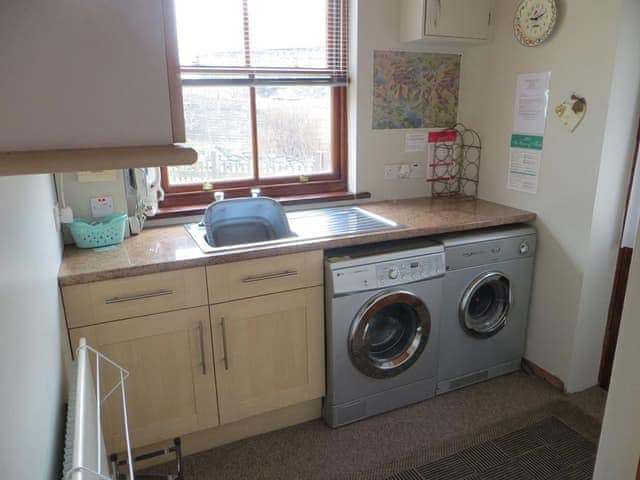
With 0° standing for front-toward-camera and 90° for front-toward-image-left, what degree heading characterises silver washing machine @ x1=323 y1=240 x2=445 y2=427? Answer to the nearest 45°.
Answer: approximately 315°

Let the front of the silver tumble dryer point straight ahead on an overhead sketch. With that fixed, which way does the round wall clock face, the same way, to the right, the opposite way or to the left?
to the right

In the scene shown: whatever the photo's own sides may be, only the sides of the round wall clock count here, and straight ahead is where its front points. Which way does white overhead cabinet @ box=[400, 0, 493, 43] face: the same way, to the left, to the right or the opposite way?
to the left

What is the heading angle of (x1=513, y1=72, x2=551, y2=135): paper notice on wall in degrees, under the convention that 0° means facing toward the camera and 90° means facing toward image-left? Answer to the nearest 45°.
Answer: approximately 45°

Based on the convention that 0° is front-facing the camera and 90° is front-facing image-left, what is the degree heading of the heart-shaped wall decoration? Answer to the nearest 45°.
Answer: approximately 45°
